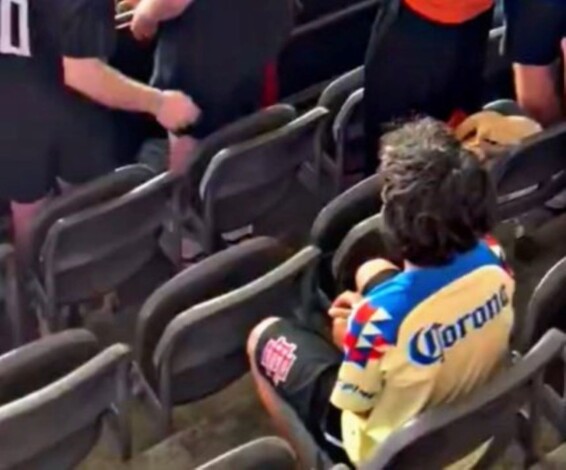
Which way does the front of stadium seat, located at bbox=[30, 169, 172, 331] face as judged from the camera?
facing away from the viewer and to the left of the viewer

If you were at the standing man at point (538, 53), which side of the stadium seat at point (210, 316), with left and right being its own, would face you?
right

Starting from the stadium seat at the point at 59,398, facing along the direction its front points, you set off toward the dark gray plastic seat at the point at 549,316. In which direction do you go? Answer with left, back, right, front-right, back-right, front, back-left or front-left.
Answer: back-right

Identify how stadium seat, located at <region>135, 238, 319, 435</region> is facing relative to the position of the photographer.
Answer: facing away from the viewer and to the left of the viewer

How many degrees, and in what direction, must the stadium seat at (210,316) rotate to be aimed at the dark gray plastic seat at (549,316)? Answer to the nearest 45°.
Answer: approximately 135° to its right

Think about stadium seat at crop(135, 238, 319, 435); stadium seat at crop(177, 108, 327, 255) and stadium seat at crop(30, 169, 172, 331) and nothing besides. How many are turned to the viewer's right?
0

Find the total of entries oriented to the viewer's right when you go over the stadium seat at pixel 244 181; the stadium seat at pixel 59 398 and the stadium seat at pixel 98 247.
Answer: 0

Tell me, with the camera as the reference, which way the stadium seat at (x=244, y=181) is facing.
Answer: facing away from the viewer and to the left of the viewer

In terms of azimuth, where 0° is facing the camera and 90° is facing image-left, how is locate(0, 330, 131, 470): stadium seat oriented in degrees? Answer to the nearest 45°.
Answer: approximately 135°

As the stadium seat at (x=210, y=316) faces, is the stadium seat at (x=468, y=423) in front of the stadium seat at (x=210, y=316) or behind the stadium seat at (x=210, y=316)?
behind
